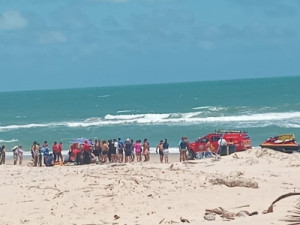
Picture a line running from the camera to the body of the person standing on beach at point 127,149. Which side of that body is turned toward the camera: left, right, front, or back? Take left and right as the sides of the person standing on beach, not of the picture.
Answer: back

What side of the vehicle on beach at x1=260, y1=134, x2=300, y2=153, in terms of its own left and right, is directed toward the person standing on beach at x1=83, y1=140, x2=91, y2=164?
front

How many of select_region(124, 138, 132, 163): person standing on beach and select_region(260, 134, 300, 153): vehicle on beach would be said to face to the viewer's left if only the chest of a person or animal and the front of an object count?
1

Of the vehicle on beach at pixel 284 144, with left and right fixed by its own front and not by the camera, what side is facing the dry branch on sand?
left

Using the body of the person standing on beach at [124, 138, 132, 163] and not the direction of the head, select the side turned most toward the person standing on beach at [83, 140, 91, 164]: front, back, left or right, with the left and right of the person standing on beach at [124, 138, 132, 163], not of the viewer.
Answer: left

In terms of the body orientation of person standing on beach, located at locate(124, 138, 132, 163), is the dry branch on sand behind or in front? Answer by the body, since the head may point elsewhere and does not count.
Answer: behind

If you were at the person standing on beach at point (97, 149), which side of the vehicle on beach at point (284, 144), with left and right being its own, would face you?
front

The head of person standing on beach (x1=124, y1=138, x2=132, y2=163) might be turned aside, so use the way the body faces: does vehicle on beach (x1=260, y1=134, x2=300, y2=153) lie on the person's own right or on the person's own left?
on the person's own right

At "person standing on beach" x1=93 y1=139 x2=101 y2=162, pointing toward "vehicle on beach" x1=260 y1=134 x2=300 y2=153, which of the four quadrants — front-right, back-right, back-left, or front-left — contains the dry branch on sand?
front-right

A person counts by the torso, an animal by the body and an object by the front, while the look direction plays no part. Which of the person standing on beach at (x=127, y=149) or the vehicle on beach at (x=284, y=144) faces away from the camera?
the person standing on beach

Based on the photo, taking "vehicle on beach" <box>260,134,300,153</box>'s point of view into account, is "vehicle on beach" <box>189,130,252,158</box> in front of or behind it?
in front

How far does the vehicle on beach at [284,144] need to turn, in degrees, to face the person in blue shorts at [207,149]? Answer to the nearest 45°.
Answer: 0° — it already faces them

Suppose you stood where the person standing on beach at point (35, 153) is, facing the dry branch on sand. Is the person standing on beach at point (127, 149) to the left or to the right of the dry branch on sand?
left

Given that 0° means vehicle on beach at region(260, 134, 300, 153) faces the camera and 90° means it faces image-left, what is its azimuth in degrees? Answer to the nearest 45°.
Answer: approximately 90°
